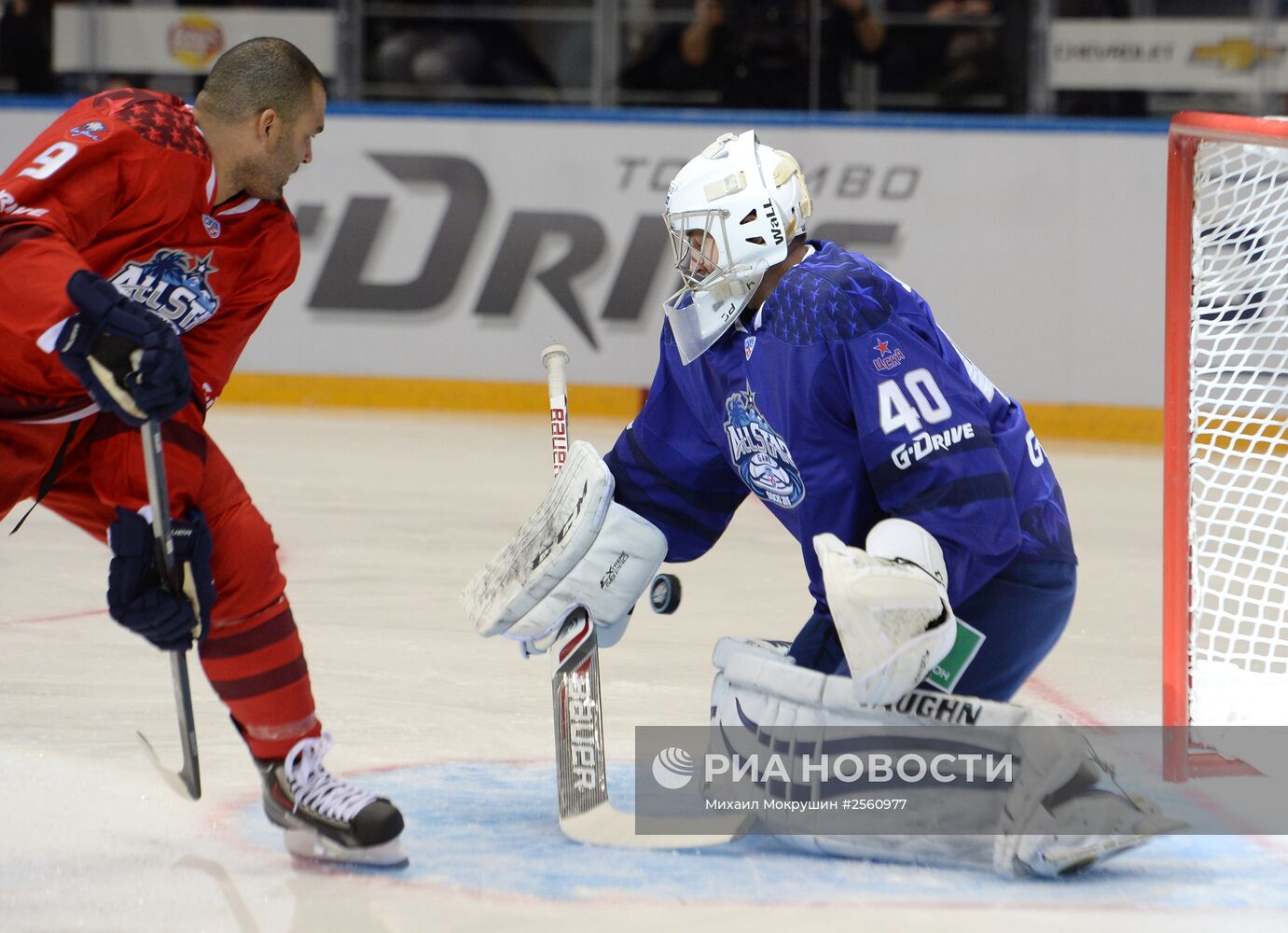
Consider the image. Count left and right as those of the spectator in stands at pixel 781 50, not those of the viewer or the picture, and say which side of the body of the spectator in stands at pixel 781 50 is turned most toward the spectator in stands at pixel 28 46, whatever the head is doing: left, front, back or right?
right

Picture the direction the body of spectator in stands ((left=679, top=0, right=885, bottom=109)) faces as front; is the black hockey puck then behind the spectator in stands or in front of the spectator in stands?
in front

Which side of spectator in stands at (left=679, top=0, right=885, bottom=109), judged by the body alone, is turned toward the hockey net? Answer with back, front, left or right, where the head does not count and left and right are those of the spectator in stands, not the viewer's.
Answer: front

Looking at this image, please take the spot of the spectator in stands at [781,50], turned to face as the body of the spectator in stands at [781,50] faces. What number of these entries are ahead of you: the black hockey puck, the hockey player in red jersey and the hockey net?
3

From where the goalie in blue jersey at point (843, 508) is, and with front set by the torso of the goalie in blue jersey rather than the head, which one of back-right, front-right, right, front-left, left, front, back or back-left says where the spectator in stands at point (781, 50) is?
back-right

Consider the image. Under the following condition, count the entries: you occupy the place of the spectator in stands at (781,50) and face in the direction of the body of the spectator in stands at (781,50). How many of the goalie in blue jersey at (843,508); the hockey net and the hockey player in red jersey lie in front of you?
3

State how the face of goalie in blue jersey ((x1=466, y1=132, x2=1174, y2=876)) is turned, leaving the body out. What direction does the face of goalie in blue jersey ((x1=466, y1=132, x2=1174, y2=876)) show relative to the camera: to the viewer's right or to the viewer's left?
to the viewer's left

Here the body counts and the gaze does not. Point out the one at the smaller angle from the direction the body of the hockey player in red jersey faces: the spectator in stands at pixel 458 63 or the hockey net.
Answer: the hockey net

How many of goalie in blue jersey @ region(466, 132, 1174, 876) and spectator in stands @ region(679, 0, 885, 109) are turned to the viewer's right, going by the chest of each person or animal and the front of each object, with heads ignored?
0

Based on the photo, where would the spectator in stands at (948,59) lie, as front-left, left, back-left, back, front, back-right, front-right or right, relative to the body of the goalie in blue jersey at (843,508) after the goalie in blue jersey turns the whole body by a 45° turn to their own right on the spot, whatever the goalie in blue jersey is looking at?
right

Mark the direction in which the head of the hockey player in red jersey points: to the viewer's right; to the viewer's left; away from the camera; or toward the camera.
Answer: to the viewer's right

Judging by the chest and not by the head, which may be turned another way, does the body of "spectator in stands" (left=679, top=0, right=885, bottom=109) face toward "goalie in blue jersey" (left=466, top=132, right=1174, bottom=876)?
yes

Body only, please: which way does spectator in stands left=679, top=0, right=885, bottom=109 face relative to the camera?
toward the camera

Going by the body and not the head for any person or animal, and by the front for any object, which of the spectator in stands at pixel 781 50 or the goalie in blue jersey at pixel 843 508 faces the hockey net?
the spectator in stands

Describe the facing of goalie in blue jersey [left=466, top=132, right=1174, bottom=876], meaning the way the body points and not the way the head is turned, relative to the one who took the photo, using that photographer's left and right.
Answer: facing the viewer and to the left of the viewer
